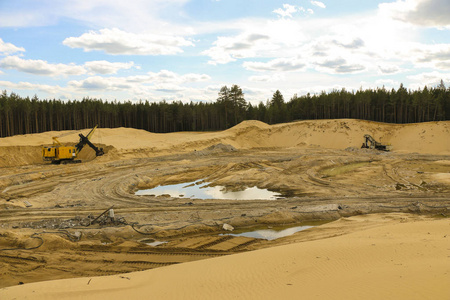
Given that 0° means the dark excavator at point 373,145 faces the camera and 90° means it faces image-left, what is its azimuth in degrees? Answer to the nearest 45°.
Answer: approximately 90°

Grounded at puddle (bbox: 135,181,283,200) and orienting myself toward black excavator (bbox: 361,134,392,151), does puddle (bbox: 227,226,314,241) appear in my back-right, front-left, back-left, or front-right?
back-right

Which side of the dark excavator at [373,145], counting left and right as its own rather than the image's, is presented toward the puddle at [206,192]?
left

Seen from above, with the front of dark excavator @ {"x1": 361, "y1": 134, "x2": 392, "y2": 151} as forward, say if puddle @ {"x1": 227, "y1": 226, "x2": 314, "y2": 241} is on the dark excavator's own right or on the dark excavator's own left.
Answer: on the dark excavator's own left
